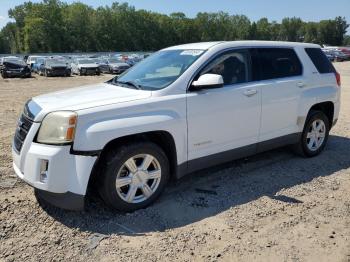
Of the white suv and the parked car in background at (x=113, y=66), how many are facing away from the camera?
0

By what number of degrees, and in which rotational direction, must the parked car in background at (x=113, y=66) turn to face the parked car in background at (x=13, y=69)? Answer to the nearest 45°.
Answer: approximately 90° to its right

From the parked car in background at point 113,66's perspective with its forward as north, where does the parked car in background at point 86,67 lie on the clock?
the parked car in background at point 86,67 is roughly at 3 o'clock from the parked car in background at point 113,66.

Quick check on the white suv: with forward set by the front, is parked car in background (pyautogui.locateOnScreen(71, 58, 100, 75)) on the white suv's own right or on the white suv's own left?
on the white suv's own right

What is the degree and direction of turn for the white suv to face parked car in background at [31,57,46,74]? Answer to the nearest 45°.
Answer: approximately 135° to its right

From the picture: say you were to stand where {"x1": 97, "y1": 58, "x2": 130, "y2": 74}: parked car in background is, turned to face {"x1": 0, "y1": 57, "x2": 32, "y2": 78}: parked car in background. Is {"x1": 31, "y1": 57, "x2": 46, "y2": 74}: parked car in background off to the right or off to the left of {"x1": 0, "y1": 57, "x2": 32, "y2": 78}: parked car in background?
right

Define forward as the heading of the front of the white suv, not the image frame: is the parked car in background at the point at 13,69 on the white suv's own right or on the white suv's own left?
on the white suv's own right

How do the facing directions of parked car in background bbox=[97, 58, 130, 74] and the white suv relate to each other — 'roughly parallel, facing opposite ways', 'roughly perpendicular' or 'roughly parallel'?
roughly perpendicular

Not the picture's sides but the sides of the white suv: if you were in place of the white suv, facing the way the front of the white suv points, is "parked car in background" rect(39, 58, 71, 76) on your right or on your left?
on your right

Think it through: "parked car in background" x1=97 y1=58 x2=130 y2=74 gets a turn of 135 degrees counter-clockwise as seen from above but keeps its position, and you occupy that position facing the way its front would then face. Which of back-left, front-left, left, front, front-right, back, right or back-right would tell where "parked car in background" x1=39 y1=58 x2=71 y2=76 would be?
back-left

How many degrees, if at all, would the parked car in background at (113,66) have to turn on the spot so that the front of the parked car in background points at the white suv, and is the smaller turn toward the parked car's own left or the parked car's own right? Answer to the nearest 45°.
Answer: approximately 45° to the parked car's own right
